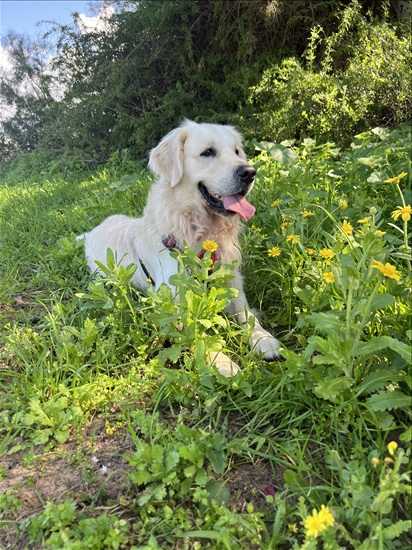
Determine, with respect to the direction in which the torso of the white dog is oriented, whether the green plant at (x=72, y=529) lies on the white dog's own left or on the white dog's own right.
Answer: on the white dog's own right

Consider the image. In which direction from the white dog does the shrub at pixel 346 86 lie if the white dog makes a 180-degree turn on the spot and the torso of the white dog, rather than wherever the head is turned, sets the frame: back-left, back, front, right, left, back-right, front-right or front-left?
right

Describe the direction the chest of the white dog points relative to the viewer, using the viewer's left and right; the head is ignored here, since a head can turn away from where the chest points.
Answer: facing the viewer and to the right of the viewer

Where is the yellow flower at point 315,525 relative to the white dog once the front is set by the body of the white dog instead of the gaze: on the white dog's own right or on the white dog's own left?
on the white dog's own right
